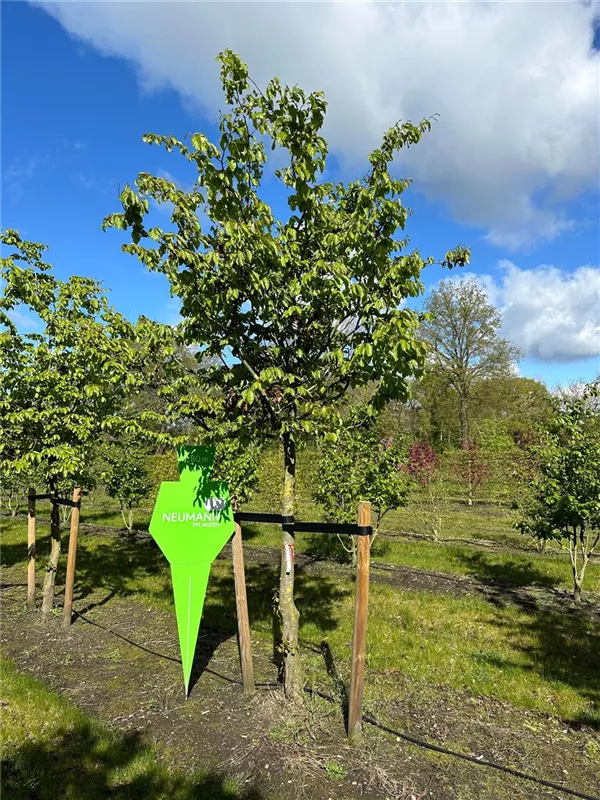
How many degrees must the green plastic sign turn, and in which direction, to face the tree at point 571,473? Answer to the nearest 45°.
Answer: approximately 90° to its left

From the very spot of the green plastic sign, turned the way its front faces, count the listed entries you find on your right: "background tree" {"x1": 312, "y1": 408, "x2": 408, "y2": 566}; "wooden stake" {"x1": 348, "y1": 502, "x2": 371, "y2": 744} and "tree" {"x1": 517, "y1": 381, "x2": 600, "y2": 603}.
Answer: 0

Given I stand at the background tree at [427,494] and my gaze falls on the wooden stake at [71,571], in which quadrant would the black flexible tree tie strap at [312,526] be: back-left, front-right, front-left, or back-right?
front-left

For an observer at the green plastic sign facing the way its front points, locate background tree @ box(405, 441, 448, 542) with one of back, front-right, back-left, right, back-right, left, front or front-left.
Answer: back-left

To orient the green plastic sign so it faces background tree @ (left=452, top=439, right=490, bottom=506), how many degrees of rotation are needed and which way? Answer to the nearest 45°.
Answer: approximately 135° to its left

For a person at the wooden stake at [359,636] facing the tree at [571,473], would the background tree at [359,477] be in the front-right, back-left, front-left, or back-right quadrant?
front-left

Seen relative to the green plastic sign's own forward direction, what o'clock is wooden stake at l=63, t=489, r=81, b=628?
The wooden stake is roughly at 5 o'clock from the green plastic sign.

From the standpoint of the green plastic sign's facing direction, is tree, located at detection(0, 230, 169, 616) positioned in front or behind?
behind

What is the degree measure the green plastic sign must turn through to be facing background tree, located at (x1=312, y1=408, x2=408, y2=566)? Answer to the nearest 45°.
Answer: approximately 135° to its left

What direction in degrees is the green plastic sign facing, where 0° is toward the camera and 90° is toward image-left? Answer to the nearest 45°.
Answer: approximately 0°

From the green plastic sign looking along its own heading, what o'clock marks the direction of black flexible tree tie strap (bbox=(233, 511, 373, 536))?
The black flexible tree tie strap is roughly at 10 o'clock from the green plastic sign.

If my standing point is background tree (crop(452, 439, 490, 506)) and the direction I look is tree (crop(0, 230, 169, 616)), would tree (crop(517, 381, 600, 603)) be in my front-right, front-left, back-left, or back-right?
front-left
